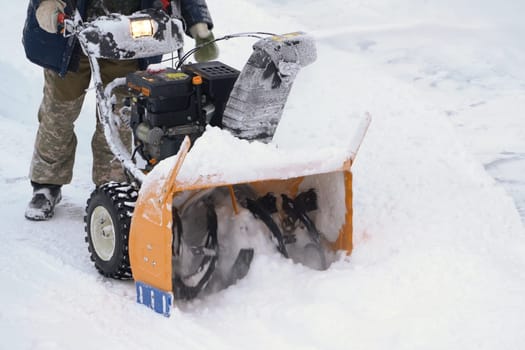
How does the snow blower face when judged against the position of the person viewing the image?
facing the viewer and to the right of the viewer
